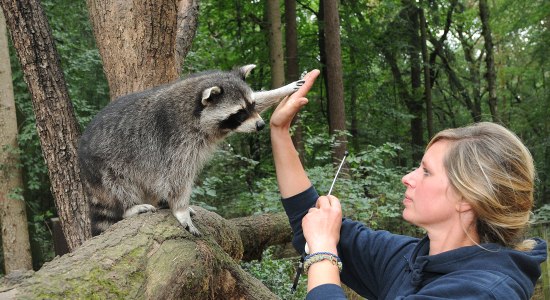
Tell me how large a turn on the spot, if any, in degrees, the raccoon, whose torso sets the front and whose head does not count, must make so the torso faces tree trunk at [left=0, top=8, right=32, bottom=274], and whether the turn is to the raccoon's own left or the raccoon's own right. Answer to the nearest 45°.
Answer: approximately 135° to the raccoon's own left

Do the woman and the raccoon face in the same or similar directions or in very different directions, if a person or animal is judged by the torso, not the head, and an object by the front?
very different directions

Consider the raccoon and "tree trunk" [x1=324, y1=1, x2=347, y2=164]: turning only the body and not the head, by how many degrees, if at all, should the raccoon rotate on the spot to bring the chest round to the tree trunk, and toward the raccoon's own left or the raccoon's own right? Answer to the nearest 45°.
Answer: approximately 45° to the raccoon's own left

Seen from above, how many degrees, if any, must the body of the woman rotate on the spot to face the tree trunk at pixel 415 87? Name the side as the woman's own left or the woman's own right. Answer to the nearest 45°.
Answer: approximately 90° to the woman's own right

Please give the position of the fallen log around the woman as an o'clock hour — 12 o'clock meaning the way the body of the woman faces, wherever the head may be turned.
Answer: The fallen log is roughly at 12 o'clock from the woman.

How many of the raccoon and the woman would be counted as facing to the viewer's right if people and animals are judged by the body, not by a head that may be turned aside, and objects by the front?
1

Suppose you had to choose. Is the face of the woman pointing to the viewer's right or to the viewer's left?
to the viewer's left

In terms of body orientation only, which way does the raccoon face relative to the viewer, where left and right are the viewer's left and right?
facing to the right of the viewer

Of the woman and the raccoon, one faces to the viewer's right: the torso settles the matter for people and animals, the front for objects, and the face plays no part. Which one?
the raccoon

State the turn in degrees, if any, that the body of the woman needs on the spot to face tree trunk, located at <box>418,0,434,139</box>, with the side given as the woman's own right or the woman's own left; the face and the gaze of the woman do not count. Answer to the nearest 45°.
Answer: approximately 90° to the woman's own right

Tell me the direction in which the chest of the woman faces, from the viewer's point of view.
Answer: to the viewer's left

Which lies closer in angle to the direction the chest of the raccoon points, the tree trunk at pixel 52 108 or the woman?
the woman

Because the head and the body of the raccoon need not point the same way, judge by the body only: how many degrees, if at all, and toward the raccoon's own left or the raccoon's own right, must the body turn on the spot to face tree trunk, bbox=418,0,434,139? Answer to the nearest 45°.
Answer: approximately 45° to the raccoon's own left
